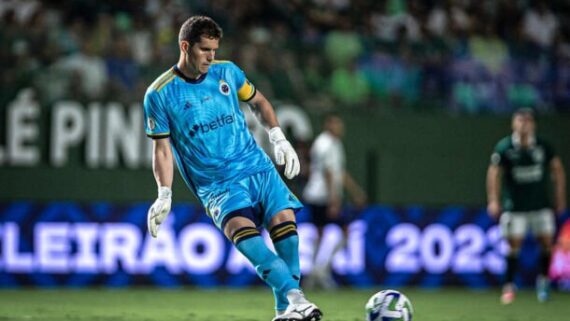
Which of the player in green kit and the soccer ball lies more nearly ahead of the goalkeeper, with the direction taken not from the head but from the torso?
the soccer ball

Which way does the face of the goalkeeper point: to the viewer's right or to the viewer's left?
to the viewer's right

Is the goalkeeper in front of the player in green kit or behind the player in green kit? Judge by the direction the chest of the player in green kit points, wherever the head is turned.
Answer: in front

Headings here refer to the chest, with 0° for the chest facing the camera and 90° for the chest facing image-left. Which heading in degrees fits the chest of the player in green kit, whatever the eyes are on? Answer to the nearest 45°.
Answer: approximately 0°

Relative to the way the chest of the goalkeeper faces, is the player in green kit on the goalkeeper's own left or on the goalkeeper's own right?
on the goalkeeper's own left

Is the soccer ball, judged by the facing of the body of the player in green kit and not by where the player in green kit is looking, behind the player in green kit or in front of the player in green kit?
in front

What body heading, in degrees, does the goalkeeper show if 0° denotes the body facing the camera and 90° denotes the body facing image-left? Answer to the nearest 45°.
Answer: approximately 315°
